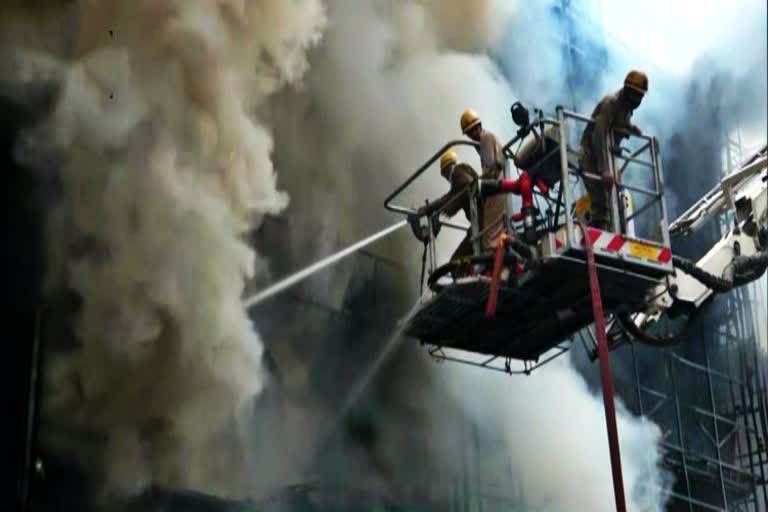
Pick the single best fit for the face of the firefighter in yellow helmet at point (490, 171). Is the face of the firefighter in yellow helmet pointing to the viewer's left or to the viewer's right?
to the viewer's left

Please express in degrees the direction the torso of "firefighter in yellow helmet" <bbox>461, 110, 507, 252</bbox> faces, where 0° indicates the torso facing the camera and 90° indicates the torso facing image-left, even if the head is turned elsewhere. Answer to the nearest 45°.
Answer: approximately 90°

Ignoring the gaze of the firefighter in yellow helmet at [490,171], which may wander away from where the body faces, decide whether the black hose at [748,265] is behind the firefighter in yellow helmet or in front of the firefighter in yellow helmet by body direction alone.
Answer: behind

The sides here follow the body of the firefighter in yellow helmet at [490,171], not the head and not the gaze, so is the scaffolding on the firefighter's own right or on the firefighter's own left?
on the firefighter's own right

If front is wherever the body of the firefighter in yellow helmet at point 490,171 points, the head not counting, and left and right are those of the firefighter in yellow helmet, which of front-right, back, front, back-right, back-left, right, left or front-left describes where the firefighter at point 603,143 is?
back
